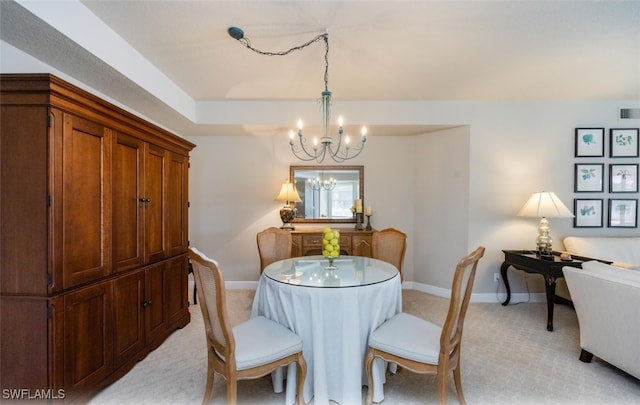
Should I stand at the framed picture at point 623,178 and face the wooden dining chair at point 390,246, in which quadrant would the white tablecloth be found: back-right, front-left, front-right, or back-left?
front-left

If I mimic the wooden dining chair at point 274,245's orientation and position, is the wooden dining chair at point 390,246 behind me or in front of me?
in front

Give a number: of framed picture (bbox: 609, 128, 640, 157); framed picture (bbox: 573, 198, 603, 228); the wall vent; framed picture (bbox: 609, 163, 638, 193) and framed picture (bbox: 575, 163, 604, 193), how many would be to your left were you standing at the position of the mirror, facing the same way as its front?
5

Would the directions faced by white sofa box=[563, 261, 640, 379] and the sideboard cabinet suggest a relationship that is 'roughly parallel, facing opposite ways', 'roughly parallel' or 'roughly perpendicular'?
roughly perpendicular

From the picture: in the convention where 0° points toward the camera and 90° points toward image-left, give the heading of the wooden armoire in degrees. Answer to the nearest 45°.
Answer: approximately 315°

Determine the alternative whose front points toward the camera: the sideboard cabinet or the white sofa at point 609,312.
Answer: the sideboard cabinet

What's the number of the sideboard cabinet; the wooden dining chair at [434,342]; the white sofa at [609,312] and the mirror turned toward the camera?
2

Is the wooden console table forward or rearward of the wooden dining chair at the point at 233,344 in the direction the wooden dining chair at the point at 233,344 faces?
forward

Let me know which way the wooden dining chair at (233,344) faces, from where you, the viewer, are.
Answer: facing away from the viewer and to the right of the viewer

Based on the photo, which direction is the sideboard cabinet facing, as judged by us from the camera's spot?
facing the viewer

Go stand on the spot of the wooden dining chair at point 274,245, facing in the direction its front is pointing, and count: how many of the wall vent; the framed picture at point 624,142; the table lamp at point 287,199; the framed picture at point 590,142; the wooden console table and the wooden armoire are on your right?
1

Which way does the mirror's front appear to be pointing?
toward the camera
